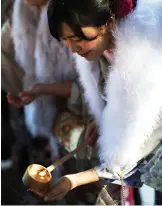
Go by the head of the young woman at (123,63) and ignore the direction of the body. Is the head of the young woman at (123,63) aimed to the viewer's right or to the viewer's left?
to the viewer's left

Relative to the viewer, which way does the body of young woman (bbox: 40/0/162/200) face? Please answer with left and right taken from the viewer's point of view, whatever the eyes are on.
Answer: facing the viewer and to the left of the viewer

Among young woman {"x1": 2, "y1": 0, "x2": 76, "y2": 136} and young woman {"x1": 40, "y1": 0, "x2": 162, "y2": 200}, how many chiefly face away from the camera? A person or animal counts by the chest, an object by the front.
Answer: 0
